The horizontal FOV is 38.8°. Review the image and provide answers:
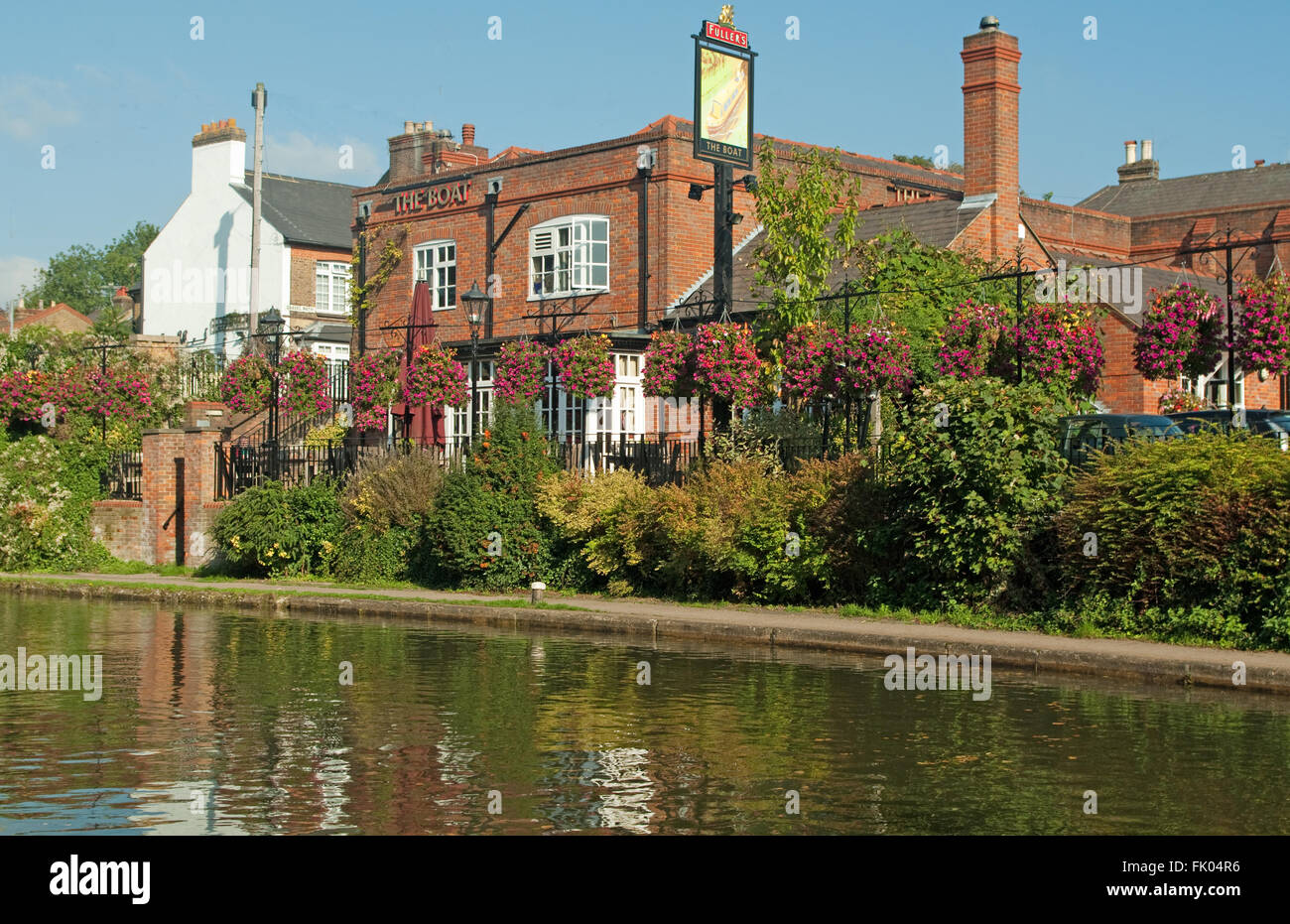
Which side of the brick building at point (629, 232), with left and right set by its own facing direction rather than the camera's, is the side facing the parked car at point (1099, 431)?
left

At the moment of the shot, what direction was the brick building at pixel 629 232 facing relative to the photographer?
facing the viewer and to the left of the viewer

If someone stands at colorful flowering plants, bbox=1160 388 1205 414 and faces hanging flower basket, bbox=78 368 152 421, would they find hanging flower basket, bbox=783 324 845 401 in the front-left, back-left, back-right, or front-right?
front-left

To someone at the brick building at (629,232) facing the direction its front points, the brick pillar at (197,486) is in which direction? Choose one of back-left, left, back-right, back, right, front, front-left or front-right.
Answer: front

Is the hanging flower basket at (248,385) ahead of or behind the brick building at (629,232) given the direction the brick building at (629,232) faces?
ahead

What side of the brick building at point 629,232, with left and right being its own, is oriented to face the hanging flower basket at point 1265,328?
left
